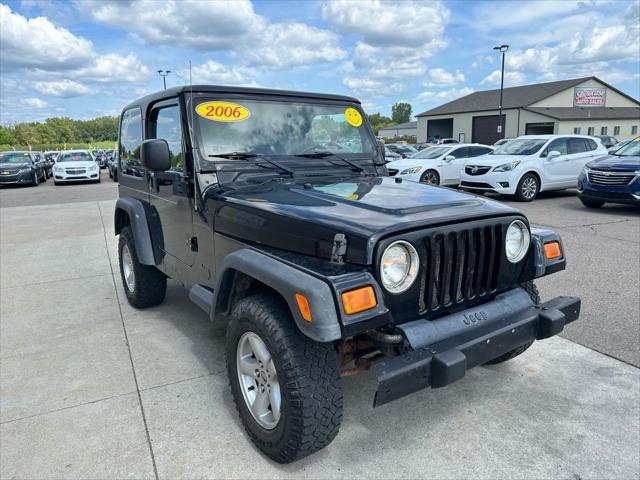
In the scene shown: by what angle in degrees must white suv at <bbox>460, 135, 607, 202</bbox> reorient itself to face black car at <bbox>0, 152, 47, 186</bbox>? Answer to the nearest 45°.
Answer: approximately 45° to its right

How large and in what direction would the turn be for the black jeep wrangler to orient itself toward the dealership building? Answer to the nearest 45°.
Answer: approximately 90° to its left

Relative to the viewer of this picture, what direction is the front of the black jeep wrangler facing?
facing the viewer and to the right of the viewer

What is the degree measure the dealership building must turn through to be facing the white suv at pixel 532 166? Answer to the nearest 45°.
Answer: approximately 45° to its right

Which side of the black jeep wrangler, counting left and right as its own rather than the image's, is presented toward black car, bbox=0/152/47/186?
back

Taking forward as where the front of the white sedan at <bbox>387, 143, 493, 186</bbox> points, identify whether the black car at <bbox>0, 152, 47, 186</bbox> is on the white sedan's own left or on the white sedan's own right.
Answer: on the white sedan's own right

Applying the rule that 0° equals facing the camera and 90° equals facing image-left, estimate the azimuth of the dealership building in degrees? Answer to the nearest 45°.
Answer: approximately 315°

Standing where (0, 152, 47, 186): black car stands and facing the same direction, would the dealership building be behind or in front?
behind

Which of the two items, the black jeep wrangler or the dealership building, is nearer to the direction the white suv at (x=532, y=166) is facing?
the black jeep wrangler

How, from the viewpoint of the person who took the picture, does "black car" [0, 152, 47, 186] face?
facing the viewer and to the left of the viewer

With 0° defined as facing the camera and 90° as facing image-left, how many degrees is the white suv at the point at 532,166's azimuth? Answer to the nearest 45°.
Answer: approximately 45°

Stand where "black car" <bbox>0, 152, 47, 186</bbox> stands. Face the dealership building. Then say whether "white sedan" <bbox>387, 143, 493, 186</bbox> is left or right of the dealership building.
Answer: right

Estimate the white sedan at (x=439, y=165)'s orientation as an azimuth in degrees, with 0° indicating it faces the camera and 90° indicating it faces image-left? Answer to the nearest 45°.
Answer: approximately 45°

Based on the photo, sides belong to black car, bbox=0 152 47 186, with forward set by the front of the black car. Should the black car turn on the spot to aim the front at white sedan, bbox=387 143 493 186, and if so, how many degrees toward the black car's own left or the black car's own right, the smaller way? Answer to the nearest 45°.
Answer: approximately 90° to the black car's own left

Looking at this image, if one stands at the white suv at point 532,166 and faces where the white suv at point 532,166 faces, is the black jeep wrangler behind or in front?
in front

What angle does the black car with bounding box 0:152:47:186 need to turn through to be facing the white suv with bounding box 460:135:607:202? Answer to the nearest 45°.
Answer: approximately 90° to its left
